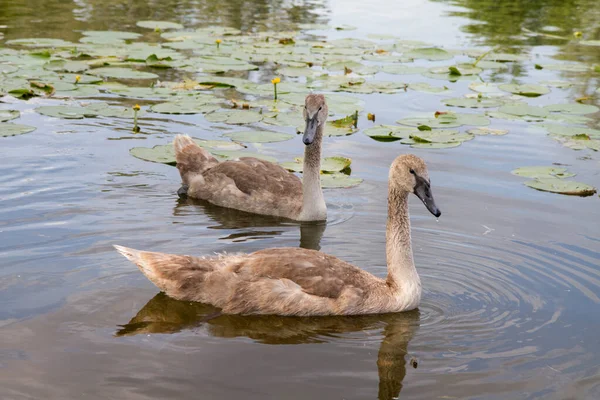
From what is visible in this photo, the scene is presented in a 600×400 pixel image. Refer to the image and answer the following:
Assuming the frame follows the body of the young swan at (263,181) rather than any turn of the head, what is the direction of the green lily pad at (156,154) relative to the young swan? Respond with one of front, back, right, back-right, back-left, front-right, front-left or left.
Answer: back

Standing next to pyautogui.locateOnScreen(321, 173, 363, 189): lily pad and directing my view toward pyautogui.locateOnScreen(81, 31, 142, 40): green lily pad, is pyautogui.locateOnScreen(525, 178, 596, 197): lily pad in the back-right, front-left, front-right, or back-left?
back-right

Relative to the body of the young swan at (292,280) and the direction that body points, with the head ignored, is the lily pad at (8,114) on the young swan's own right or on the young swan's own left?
on the young swan's own left

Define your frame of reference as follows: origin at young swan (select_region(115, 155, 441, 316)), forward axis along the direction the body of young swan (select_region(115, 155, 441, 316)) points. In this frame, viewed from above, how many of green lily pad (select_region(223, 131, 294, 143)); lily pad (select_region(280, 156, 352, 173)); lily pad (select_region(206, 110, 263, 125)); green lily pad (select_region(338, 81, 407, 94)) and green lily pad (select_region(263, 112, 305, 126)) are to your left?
5

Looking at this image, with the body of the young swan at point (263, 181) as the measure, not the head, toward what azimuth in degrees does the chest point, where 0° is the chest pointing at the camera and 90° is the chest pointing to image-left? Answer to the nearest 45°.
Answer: approximately 315°

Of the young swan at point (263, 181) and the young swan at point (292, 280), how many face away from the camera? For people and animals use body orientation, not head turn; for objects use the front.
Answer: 0

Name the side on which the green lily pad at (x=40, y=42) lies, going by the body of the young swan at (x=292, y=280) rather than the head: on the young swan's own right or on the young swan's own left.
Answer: on the young swan's own left

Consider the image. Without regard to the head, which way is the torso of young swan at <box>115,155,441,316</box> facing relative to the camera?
to the viewer's right

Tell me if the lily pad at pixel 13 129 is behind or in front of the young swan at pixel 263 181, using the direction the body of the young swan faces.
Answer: behind

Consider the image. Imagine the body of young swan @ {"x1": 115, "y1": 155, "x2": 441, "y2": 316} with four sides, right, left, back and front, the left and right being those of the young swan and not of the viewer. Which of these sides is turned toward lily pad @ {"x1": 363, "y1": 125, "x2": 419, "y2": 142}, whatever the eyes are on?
left

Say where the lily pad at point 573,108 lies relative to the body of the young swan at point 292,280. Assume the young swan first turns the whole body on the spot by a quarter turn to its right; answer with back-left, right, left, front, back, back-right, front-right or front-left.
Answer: back-left

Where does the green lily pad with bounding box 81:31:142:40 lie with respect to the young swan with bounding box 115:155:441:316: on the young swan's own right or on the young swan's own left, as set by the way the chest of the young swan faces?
on the young swan's own left
